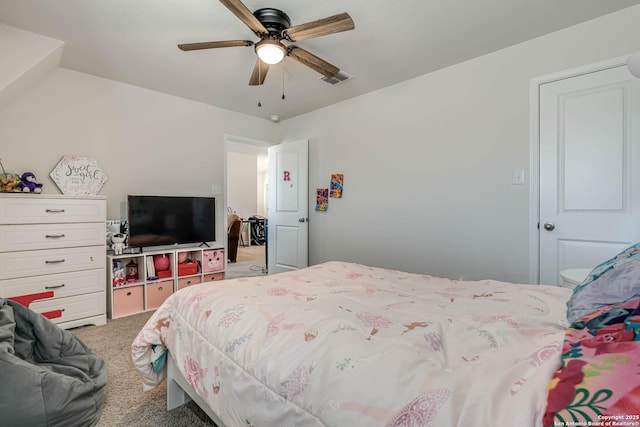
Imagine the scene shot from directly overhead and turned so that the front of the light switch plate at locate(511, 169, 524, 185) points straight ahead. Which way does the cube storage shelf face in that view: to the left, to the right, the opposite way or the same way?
to the left

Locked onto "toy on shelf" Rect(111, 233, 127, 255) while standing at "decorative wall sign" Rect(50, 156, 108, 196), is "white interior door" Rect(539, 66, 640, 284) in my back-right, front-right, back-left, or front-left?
front-right

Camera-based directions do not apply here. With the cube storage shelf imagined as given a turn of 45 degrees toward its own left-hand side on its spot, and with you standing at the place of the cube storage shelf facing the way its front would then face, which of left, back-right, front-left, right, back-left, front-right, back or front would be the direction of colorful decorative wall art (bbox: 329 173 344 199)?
front

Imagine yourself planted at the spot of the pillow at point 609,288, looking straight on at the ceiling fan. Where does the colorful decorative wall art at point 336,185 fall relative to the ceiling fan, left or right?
right

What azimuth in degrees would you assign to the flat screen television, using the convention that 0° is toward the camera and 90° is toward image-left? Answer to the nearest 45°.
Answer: approximately 315°

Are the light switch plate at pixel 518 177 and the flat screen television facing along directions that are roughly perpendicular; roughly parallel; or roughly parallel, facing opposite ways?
roughly perpendicular

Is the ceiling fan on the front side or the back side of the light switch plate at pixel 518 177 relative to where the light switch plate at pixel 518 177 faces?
on the front side

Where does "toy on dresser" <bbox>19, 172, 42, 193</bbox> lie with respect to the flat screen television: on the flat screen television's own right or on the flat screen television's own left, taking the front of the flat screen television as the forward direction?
on the flat screen television's own right

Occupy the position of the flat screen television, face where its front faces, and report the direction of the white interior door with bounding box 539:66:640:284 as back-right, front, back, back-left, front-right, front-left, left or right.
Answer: front

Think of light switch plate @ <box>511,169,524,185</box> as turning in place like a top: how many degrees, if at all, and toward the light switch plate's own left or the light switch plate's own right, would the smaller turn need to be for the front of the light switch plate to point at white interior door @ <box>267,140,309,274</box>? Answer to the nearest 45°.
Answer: approximately 90° to the light switch plate's own right

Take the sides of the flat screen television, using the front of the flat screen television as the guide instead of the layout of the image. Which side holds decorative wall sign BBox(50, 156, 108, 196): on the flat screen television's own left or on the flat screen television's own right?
on the flat screen television's own right
